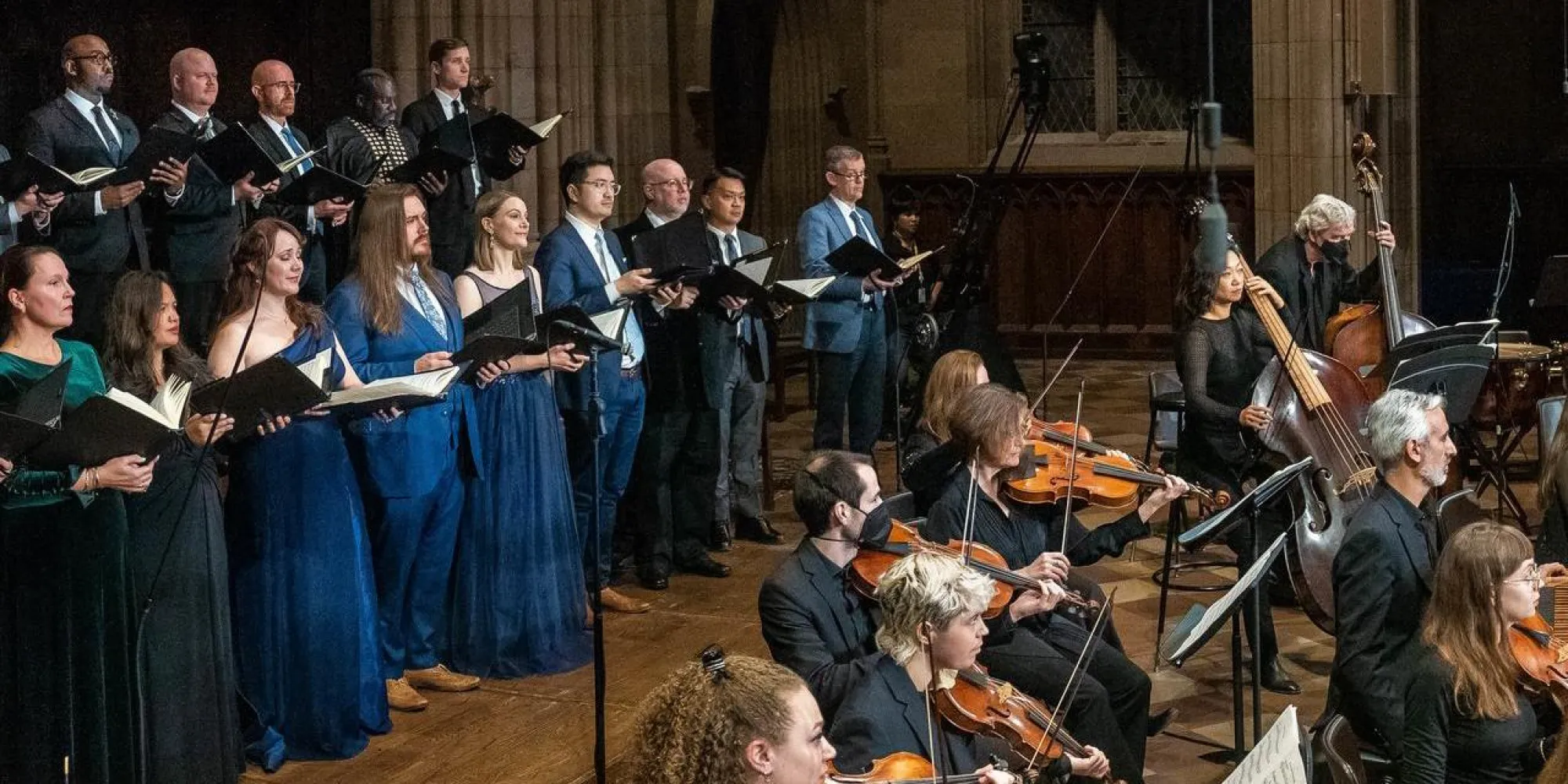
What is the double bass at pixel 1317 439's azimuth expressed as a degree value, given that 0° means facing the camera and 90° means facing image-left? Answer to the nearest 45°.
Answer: approximately 315°

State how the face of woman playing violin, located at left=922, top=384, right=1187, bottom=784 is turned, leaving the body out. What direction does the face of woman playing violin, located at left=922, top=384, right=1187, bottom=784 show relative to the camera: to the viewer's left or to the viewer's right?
to the viewer's right

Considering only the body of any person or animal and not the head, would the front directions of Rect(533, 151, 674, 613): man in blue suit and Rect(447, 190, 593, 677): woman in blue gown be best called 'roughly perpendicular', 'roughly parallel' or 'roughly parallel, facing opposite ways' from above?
roughly parallel

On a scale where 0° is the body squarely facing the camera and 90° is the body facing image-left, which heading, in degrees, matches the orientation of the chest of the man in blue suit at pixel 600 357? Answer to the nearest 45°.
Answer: approximately 315°

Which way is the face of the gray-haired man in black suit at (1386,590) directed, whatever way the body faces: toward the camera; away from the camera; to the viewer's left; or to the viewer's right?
to the viewer's right

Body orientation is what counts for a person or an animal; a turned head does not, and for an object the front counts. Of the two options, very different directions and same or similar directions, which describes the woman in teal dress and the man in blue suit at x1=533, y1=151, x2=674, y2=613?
same or similar directions

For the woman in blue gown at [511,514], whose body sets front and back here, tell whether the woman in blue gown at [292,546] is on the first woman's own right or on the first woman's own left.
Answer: on the first woman's own right

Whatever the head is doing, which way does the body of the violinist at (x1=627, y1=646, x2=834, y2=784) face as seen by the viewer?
to the viewer's right

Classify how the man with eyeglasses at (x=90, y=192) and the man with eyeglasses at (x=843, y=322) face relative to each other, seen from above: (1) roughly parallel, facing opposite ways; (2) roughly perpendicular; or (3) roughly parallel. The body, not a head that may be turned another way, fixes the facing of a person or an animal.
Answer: roughly parallel

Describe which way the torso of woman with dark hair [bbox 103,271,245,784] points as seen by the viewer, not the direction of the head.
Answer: to the viewer's right
